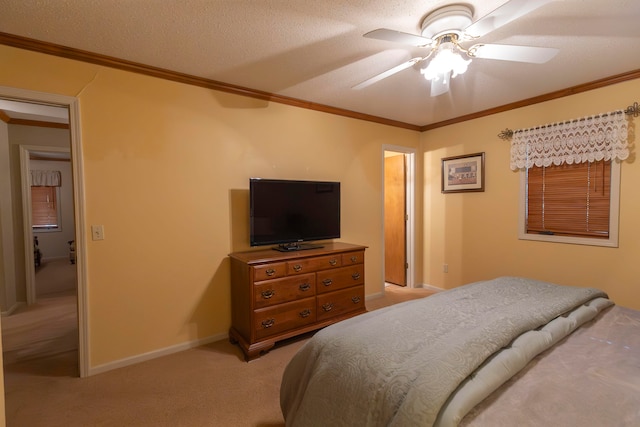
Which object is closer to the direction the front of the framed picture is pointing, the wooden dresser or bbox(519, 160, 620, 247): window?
the wooden dresser

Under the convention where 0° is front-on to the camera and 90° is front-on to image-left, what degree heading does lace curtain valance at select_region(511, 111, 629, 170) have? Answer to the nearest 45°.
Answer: approximately 45°

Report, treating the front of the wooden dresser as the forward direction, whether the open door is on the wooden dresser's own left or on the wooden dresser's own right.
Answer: on the wooden dresser's own left

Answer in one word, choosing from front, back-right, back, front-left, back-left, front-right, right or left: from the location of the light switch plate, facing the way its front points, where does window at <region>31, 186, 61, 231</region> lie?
back

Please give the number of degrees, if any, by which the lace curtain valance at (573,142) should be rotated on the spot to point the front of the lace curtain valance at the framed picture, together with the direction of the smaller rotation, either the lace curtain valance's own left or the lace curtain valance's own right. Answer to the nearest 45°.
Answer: approximately 45° to the lace curtain valance's own right

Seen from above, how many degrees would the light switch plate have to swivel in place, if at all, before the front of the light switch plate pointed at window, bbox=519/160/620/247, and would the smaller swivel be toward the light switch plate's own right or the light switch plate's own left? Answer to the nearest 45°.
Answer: approximately 45° to the light switch plate's own left
